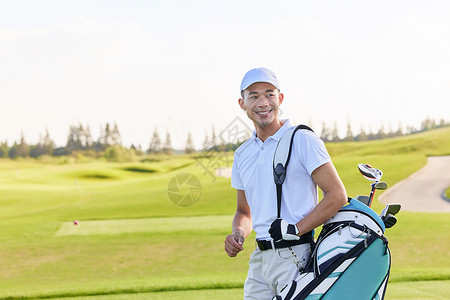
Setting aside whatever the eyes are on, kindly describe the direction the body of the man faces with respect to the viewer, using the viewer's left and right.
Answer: facing the viewer and to the left of the viewer
